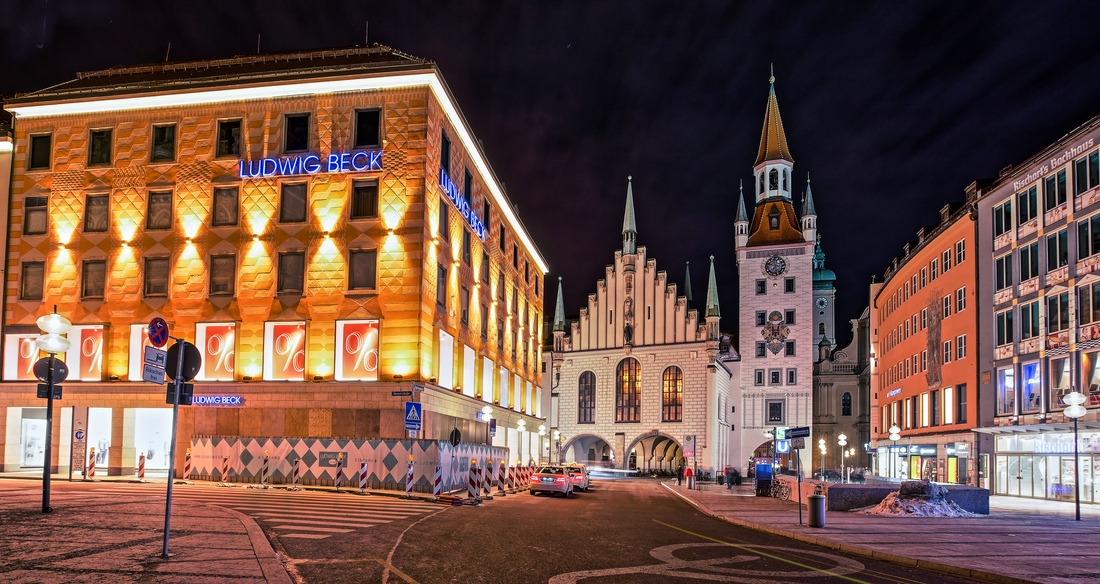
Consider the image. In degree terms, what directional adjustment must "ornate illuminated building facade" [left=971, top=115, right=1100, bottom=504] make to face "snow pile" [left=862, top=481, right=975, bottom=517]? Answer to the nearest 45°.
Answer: approximately 45° to its left

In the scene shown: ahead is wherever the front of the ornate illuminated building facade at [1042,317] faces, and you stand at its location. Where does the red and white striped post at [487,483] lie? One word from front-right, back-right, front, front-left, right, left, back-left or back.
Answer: front

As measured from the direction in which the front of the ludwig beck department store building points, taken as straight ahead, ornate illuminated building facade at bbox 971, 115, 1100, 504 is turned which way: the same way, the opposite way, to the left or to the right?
to the right

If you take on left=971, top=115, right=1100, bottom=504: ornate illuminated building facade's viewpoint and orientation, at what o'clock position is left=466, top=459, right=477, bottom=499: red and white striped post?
The red and white striped post is roughly at 12 o'clock from the ornate illuminated building facade.

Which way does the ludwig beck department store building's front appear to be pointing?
toward the camera

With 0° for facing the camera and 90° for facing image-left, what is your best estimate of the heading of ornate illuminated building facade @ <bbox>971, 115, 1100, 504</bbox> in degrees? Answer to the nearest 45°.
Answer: approximately 45°

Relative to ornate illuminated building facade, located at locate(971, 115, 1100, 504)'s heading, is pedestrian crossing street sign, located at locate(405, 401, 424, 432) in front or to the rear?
in front

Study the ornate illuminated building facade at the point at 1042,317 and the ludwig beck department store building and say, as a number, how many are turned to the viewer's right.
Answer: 0

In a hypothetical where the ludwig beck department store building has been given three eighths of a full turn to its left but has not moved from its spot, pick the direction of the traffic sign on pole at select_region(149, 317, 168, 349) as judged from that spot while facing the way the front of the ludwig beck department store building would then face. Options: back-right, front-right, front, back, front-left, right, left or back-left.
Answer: back-right

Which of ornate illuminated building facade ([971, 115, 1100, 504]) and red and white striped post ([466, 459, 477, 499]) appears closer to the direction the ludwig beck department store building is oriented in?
the red and white striped post

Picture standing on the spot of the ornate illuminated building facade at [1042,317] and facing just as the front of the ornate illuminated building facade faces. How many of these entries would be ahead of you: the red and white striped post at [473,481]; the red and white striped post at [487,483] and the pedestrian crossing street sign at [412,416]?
3
